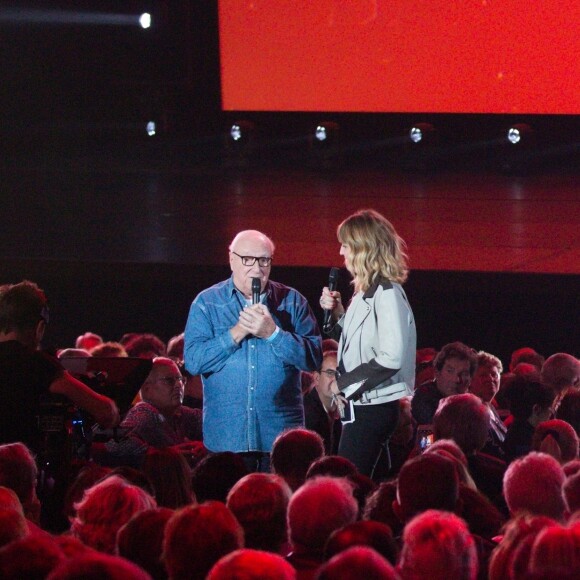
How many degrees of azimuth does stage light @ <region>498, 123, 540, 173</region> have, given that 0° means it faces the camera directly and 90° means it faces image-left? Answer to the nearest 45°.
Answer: approximately 45°

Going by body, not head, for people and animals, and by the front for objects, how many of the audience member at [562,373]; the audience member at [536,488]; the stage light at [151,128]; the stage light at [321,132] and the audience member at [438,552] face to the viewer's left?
0

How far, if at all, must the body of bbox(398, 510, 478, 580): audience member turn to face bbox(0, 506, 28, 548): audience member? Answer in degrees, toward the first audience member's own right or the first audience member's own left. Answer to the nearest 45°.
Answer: approximately 90° to the first audience member's own left

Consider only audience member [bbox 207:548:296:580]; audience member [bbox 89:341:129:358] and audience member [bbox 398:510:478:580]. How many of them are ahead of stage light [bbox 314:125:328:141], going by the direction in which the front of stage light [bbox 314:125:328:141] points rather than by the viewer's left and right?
3

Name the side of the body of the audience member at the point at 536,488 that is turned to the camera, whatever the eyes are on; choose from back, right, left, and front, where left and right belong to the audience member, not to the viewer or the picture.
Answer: back

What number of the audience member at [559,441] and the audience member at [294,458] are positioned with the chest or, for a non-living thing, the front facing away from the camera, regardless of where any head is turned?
2

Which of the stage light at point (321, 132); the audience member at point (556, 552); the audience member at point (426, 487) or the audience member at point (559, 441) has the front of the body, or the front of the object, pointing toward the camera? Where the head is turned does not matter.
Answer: the stage light

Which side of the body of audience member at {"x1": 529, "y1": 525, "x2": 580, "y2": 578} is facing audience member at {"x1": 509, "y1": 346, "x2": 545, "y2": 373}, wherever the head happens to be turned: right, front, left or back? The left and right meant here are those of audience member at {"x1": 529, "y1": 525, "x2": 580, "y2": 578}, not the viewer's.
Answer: front

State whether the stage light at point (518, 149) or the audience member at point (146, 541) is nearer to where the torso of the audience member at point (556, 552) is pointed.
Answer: the stage light

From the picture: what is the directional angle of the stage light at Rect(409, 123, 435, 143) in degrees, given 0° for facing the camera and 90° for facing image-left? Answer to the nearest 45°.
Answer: approximately 45°

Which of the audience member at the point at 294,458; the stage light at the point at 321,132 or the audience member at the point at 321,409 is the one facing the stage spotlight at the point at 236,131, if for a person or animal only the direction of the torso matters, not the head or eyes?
the audience member at the point at 294,458

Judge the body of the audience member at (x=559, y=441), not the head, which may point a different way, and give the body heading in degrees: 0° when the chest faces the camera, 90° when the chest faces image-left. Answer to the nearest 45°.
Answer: approximately 180°

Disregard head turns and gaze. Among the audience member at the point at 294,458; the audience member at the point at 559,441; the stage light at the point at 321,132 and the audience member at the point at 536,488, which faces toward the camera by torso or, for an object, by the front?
the stage light

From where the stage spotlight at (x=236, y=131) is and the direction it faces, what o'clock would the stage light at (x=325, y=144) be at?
The stage light is roughly at 8 o'clock from the stage spotlight.

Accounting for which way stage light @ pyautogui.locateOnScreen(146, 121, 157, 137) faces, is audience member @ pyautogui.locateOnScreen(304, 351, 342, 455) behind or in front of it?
in front

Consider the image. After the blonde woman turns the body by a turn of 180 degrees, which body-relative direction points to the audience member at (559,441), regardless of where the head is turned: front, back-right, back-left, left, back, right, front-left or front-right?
front

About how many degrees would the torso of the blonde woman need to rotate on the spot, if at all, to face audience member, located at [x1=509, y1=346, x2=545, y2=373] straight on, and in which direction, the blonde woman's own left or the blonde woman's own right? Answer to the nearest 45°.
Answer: approximately 90° to the blonde woman's own right

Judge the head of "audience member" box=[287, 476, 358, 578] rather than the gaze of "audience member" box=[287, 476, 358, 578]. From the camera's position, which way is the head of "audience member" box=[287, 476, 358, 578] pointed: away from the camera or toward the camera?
away from the camera

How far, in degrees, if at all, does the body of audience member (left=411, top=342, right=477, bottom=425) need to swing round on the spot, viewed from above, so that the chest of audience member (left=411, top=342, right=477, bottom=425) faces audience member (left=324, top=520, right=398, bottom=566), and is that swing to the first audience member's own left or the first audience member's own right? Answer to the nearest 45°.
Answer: approximately 45° to the first audience member's own right

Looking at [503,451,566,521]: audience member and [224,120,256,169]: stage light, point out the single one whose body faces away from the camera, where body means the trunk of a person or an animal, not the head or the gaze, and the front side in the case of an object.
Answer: the audience member
